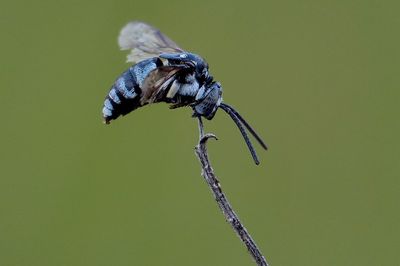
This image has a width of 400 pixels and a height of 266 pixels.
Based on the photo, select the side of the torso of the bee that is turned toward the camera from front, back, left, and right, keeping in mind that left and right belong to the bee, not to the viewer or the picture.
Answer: right
